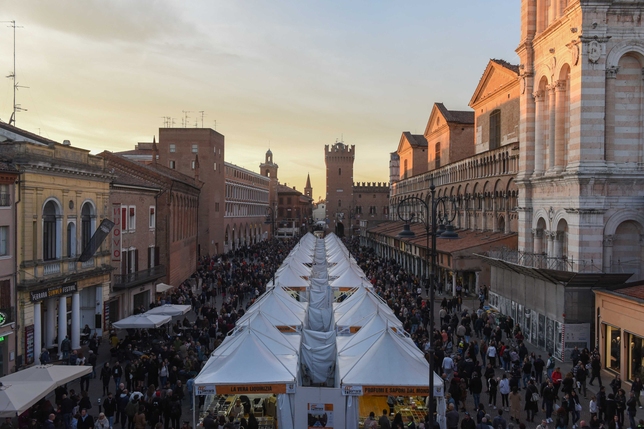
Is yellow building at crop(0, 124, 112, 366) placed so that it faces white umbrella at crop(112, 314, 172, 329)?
yes

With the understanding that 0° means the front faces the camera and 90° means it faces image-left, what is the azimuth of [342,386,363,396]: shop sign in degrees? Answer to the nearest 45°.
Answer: approximately 0°

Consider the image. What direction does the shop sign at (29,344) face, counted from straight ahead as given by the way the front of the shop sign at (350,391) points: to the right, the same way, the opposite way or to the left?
to the left

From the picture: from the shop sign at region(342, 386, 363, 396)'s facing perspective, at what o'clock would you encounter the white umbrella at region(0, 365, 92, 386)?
The white umbrella is roughly at 3 o'clock from the shop sign.

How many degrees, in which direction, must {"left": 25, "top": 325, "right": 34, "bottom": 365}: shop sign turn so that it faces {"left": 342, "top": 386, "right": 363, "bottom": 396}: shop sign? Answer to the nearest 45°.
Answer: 0° — it already faces it

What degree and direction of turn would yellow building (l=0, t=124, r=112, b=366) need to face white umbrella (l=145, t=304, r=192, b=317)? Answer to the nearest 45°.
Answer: approximately 45° to its left

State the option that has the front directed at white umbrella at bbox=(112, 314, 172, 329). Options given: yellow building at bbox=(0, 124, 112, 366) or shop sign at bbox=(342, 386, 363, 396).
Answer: the yellow building

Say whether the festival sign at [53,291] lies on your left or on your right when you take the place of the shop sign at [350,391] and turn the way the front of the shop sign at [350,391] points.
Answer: on your right

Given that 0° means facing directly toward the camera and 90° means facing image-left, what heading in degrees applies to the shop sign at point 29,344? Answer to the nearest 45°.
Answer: approximately 315°

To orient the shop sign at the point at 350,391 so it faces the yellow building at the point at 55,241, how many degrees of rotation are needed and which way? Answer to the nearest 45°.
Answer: approximately 135° to its right

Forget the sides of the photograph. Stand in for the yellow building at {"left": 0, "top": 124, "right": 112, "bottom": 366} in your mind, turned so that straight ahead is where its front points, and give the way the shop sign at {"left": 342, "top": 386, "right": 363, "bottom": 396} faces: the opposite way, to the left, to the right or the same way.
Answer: to the right

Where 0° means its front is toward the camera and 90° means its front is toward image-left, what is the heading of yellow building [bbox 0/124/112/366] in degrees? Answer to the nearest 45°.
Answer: approximately 315°

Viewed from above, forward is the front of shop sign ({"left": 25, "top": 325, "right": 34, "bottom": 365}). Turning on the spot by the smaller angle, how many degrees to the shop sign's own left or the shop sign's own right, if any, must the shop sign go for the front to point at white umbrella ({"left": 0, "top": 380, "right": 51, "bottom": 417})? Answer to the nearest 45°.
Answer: approximately 45° to the shop sign's own right
